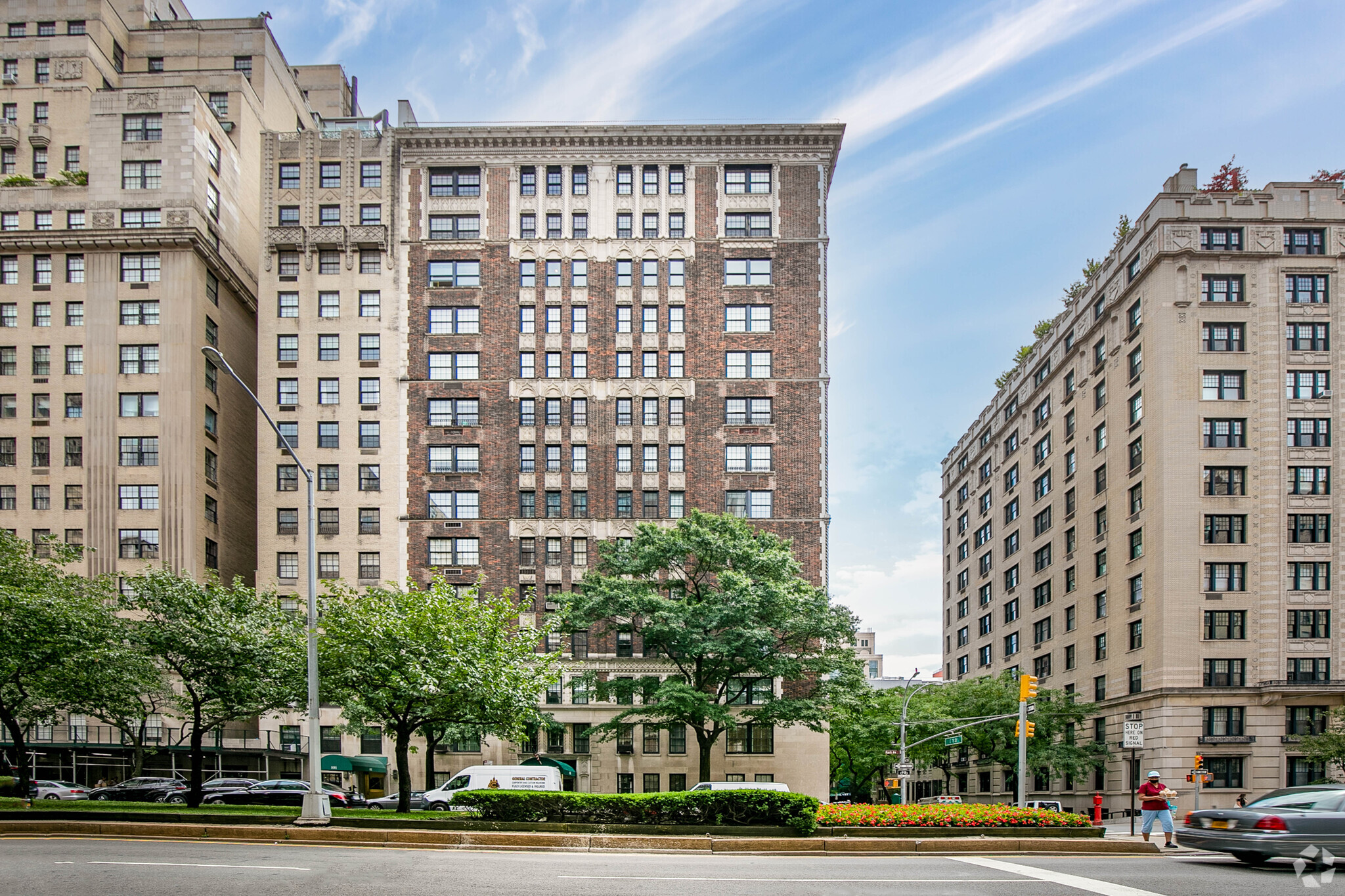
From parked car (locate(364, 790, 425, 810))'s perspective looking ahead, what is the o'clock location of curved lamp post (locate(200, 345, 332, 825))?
The curved lamp post is roughly at 9 o'clock from the parked car.

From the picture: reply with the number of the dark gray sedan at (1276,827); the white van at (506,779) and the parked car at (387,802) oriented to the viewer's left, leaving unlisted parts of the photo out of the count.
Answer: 2

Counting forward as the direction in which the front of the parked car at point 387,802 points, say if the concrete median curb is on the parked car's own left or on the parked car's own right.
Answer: on the parked car's own left

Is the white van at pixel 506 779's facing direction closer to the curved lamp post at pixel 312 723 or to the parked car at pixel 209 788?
the parked car

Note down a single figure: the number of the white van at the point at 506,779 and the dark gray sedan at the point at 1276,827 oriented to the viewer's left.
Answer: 1

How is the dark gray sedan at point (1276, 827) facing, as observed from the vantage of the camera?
facing away from the viewer and to the right of the viewer

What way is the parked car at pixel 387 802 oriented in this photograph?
to the viewer's left

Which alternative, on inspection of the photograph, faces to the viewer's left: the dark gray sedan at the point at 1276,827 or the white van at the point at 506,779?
the white van

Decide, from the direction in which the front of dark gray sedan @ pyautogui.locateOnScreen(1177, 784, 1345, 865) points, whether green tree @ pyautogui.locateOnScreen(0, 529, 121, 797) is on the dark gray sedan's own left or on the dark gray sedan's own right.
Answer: on the dark gray sedan's own left

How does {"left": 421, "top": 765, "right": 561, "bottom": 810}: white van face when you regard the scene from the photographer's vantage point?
facing to the left of the viewer

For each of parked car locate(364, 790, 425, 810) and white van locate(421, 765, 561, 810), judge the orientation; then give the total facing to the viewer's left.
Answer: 2
